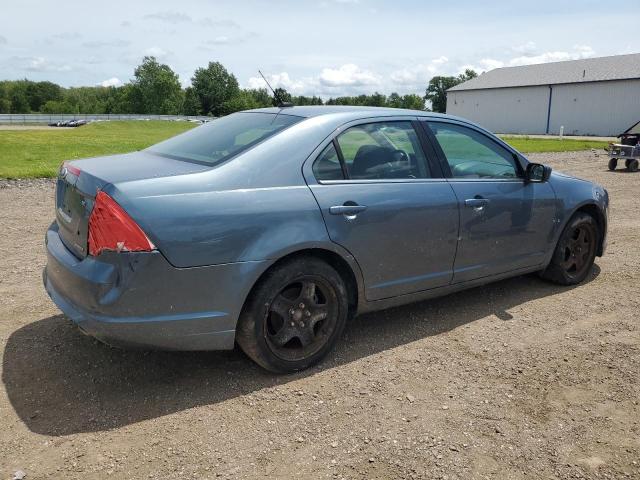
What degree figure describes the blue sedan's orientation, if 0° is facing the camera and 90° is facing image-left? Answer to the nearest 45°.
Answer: approximately 225°
